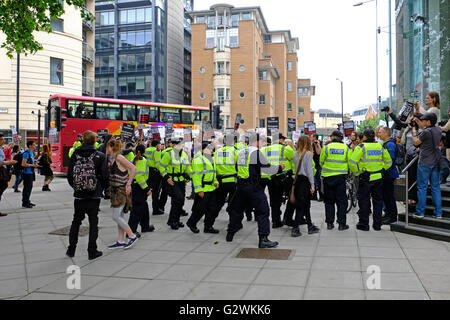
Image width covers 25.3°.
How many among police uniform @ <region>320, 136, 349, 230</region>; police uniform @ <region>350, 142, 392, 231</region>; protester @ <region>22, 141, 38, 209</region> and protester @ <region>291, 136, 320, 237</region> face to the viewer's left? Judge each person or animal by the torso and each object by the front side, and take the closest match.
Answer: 0

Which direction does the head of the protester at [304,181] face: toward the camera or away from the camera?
away from the camera

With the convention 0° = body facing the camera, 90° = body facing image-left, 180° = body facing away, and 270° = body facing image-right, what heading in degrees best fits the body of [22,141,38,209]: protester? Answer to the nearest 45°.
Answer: approximately 270°

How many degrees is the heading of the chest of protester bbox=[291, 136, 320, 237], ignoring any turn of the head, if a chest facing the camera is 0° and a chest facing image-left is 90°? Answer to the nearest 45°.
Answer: approximately 225°

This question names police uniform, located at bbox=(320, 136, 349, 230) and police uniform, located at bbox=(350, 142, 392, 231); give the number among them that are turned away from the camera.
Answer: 2

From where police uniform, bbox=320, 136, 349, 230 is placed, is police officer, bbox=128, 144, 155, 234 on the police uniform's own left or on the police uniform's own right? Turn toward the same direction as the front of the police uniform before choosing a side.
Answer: on the police uniform's own left

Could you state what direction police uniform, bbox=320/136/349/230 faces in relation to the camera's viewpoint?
facing away from the viewer

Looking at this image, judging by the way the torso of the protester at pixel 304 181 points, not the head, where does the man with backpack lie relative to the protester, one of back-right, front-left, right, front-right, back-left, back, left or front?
back
